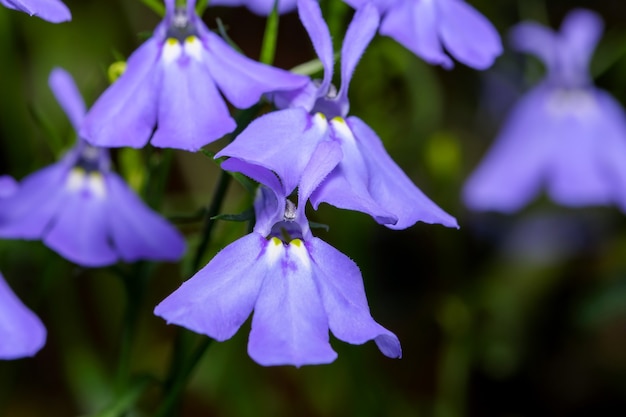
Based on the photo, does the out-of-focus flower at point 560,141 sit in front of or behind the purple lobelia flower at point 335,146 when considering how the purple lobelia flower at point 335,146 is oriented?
behind

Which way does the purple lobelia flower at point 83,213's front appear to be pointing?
toward the camera

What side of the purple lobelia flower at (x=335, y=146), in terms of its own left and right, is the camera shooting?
front

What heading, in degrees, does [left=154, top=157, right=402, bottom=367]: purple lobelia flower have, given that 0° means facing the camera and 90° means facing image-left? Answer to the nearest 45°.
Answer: approximately 0°

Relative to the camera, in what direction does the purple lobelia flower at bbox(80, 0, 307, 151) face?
facing the viewer
